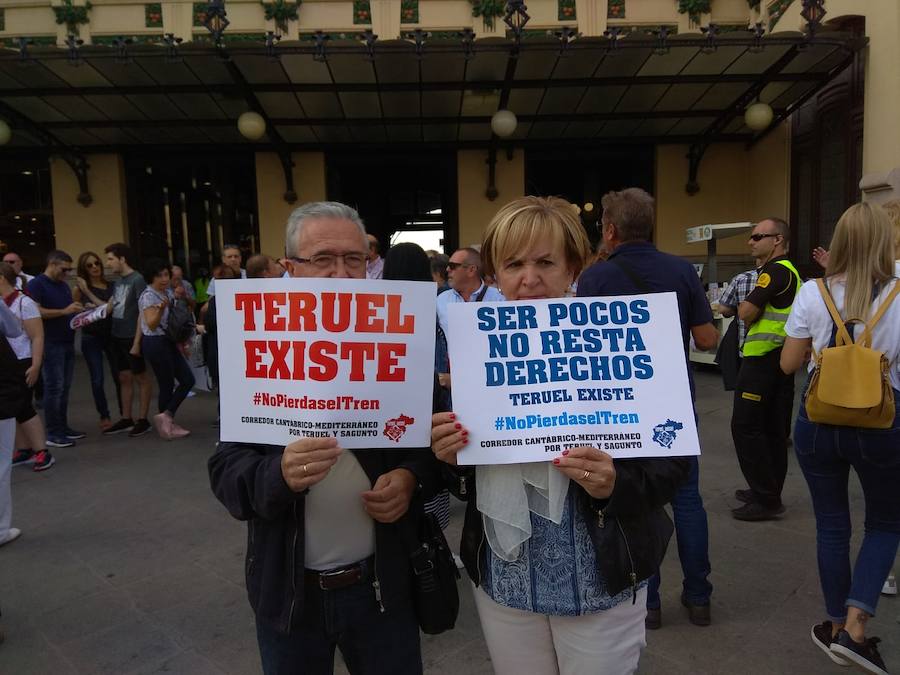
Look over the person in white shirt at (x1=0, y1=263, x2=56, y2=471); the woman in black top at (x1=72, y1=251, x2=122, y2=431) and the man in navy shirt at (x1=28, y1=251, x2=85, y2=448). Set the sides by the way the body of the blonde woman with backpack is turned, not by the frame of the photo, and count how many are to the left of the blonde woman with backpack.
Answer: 3

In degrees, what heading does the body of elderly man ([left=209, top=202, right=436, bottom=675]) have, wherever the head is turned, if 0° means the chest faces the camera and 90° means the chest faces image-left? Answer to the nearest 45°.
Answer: approximately 0°

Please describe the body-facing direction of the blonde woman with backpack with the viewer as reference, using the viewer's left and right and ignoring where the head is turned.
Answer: facing away from the viewer

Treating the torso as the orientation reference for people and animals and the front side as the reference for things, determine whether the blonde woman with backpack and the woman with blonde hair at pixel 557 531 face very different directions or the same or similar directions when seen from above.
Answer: very different directions

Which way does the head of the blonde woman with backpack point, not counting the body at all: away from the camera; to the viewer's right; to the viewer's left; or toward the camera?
away from the camera

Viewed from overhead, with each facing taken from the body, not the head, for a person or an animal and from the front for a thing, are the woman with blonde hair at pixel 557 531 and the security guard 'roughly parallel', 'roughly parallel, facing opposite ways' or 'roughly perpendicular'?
roughly perpendicular

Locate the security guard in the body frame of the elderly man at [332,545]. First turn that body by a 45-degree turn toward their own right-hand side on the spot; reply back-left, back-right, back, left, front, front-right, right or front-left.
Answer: back

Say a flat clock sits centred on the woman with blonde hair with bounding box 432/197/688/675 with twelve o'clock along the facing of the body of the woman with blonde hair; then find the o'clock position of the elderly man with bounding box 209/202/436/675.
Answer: The elderly man is roughly at 3 o'clock from the woman with blonde hair.

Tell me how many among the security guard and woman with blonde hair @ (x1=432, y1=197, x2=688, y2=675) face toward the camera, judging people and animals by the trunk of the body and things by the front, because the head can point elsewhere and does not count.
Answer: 1

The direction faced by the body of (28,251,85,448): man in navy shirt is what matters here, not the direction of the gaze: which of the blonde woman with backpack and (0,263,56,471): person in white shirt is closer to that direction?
the blonde woman with backpack

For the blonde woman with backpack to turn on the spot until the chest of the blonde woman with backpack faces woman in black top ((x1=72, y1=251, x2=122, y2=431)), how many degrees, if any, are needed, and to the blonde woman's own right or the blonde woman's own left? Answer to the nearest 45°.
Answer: approximately 90° to the blonde woman's own left

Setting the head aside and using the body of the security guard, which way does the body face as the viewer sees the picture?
to the viewer's left

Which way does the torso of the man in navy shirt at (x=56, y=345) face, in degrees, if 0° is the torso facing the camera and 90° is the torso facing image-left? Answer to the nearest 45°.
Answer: approximately 270°

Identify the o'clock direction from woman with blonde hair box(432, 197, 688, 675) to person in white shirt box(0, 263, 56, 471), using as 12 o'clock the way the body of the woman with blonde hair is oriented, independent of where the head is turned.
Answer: The person in white shirt is roughly at 4 o'clock from the woman with blonde hair.
